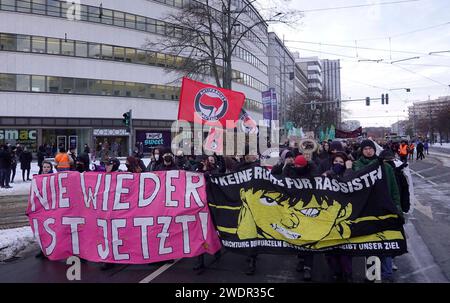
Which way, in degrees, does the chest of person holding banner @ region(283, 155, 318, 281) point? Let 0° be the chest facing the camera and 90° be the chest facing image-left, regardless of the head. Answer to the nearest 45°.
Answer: approximately 0°

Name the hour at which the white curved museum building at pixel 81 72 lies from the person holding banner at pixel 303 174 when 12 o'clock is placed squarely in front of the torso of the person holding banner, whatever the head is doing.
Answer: The white curved museum building is roughly at 5 o'clock from the person holding banner.
